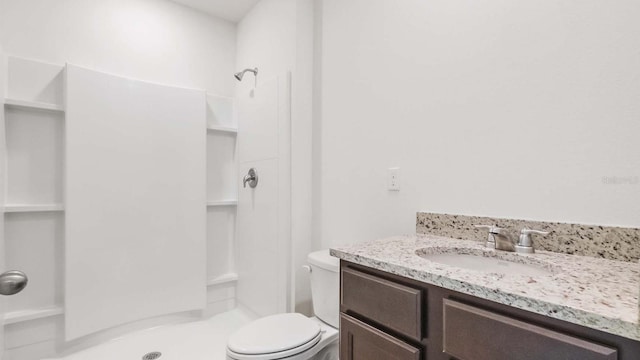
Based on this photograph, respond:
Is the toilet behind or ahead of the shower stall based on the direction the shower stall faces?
ahead

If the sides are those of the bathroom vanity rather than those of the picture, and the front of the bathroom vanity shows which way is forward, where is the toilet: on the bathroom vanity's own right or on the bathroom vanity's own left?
on the bathroom vanity's own right

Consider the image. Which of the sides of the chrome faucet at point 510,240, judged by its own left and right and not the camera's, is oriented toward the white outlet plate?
right

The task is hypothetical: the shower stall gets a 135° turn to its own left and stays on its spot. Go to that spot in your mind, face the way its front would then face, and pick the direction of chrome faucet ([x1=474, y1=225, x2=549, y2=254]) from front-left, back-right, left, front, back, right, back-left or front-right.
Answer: back-right

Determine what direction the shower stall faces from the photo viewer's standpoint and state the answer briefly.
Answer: facing the viewer and to the right of the viewer

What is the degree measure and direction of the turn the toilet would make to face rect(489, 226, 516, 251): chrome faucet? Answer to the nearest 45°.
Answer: approximately 90° to its left

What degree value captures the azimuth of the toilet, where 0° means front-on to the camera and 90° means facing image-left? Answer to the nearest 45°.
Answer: approximately 45°

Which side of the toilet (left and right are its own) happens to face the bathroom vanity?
left

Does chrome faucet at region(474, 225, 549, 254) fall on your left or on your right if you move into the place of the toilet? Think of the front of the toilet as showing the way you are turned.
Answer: on your left

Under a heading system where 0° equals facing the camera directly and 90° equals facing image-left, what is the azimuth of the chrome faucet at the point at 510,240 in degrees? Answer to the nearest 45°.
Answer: approximately 45°
